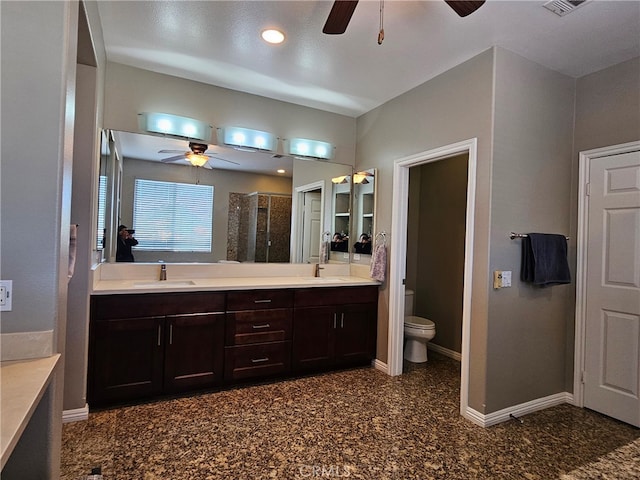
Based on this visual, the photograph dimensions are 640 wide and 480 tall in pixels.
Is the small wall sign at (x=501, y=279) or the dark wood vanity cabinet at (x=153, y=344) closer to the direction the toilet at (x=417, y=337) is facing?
the small wall sign

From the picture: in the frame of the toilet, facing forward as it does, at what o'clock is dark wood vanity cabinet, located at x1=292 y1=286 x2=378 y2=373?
The dark wood vanity cabinet is roughly at 3 o'clock from the toilet.

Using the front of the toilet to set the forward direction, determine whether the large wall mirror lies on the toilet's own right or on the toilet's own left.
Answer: on the toilet's own right

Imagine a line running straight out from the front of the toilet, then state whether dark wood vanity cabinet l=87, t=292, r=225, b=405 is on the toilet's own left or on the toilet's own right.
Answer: on the toilet's own right

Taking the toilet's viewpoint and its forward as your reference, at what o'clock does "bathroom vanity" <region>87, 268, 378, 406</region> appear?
The bathroom vanity is roughly at 3 o'clock from the toilet.

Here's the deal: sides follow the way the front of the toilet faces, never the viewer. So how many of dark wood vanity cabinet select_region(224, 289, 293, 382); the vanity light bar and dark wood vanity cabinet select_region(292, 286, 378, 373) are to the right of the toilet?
3

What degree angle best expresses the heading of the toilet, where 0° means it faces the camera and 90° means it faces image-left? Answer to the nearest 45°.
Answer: approximately 315°

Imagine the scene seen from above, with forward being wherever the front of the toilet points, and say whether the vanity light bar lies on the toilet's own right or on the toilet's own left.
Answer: on the toilet's own right

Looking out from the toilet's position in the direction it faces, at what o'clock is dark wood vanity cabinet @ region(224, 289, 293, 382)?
The dark wood vanity cabinet is roughly at 3 o'clock from the toilet.
